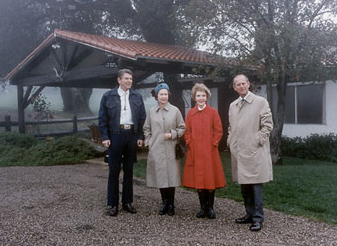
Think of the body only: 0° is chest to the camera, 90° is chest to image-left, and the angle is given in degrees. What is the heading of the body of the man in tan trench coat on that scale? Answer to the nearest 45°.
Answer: approximately 45°

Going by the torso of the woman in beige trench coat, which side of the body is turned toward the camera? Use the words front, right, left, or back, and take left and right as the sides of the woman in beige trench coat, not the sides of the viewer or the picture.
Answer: front

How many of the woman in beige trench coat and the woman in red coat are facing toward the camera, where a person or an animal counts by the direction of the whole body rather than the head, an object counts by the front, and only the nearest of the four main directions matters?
2

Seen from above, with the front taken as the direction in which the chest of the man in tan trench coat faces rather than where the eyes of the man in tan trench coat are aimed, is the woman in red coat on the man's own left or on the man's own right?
on the man's own right

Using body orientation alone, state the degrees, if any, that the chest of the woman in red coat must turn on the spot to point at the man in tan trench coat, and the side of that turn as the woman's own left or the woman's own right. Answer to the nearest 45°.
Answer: approximately 45° to the woman's own left

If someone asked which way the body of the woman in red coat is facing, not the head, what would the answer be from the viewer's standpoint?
toward the camera

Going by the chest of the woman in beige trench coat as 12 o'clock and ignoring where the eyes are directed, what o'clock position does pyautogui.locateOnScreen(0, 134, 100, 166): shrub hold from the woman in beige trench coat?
The shrub is roughly at 5 o'clock from the woman in beige trench coat.

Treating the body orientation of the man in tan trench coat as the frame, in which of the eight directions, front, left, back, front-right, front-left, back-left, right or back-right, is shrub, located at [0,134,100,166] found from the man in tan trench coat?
right

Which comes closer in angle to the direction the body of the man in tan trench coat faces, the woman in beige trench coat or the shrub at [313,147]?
the woman in beige trench coat

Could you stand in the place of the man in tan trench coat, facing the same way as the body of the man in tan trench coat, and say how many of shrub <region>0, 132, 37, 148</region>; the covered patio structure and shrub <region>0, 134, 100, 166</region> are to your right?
3

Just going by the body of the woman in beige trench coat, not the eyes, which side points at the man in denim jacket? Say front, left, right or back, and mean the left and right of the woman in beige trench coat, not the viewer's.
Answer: right

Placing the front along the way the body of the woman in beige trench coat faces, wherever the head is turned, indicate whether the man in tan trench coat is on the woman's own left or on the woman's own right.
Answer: on the woman's own left
